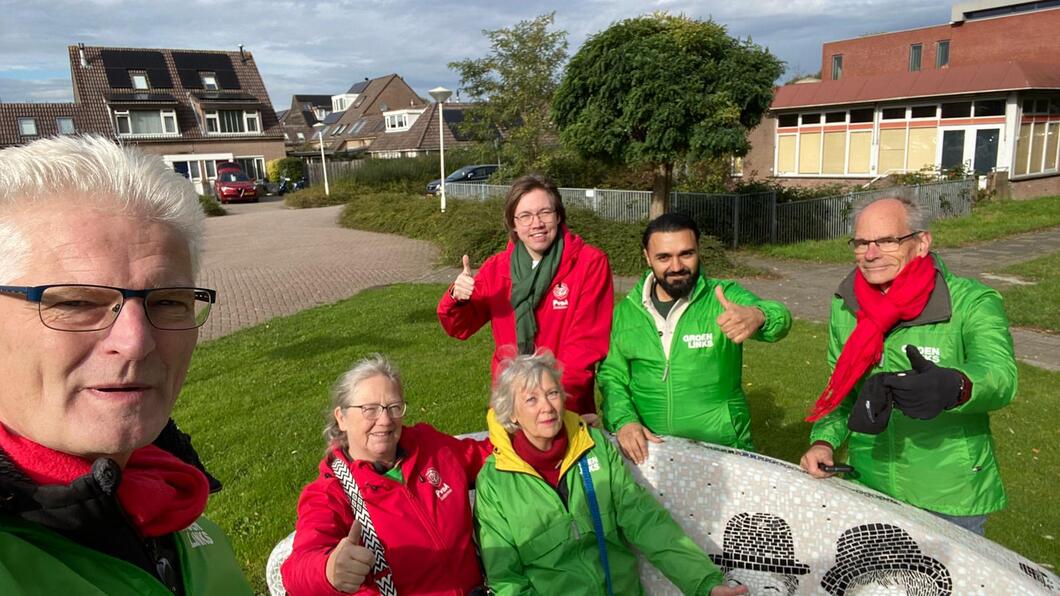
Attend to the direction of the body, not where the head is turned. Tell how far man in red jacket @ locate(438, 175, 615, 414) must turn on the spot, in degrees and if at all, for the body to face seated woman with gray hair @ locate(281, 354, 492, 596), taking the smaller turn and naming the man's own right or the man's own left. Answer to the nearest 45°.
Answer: approximately 45° to the man's own right

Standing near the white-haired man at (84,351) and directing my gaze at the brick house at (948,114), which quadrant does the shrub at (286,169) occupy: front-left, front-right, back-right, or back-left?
front-left

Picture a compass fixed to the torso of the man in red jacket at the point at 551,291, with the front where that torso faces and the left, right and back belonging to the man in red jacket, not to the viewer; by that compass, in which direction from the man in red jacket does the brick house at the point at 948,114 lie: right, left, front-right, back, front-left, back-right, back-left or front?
back-left

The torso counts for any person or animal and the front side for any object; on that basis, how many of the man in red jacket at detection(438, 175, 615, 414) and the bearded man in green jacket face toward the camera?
2

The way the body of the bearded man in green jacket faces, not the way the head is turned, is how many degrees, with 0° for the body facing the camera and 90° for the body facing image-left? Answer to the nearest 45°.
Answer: approximately 0°

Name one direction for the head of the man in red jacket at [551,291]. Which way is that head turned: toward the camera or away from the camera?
toward the camera

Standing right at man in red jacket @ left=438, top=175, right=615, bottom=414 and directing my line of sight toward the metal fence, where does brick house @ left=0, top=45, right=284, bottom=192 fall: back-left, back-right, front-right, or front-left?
front-left

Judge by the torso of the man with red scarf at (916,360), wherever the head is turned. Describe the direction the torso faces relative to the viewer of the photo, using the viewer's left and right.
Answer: facing the viewer and to the left of the viewer

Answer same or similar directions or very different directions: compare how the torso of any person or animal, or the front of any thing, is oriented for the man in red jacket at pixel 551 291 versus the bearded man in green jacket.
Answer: same or similar directions

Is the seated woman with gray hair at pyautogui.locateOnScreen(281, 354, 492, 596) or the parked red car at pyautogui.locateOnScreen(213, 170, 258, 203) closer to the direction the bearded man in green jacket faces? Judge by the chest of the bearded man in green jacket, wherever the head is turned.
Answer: the seated woman with gray hair

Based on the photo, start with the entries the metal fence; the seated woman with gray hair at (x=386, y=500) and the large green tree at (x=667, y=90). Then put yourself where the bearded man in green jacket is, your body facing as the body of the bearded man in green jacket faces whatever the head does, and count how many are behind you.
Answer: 2

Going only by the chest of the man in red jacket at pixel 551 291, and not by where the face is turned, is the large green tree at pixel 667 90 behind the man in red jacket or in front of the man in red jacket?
behind

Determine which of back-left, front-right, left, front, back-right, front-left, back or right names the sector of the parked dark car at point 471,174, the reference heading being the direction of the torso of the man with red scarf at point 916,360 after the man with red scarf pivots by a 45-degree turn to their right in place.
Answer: front-right

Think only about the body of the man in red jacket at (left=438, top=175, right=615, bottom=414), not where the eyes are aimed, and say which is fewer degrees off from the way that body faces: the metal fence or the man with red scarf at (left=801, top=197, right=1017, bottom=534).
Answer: the man with red scarf

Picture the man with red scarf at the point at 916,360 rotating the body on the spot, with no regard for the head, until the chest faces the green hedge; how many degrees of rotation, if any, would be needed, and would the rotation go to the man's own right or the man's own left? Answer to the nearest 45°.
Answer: approximately 90° to the man's own right

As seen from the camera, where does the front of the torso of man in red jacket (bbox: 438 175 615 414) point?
toward the camera

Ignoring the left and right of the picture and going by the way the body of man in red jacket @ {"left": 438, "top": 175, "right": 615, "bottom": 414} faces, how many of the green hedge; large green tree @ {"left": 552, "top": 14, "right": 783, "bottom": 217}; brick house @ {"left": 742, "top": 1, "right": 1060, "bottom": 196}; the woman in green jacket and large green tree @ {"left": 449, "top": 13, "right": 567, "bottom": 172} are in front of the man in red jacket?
1

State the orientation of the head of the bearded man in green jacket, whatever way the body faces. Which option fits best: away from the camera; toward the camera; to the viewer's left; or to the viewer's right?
toward the camera
